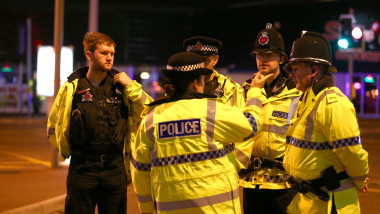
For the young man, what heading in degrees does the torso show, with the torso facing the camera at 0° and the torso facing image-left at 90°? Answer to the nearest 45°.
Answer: approximately 0°

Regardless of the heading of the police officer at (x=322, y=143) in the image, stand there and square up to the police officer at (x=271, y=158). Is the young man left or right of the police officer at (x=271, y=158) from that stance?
left

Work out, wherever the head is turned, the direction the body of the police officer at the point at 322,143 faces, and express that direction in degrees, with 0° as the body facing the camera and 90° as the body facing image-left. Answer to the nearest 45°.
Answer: approximately 90°

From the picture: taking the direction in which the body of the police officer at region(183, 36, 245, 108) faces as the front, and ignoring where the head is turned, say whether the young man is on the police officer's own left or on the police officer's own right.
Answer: on the police officer's own right

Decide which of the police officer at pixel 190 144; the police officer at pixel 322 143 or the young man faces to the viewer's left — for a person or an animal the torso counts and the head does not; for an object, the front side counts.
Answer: the police officer at pixel 322 143

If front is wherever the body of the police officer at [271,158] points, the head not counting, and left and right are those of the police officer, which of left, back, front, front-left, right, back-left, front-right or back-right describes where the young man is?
front-right

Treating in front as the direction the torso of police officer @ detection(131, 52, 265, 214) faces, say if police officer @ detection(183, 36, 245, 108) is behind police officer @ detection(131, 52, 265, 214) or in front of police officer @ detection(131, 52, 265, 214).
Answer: in front

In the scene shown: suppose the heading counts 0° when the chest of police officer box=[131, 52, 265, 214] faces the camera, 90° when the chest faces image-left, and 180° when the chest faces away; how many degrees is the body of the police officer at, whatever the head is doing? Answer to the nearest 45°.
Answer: approximately 225°

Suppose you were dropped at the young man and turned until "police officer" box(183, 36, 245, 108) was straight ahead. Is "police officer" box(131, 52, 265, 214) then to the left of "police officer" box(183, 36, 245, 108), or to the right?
right

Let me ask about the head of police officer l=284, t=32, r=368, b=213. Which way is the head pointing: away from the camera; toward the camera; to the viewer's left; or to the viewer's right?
to the viewer's left

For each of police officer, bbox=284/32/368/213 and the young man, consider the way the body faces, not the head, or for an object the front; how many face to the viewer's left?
1
